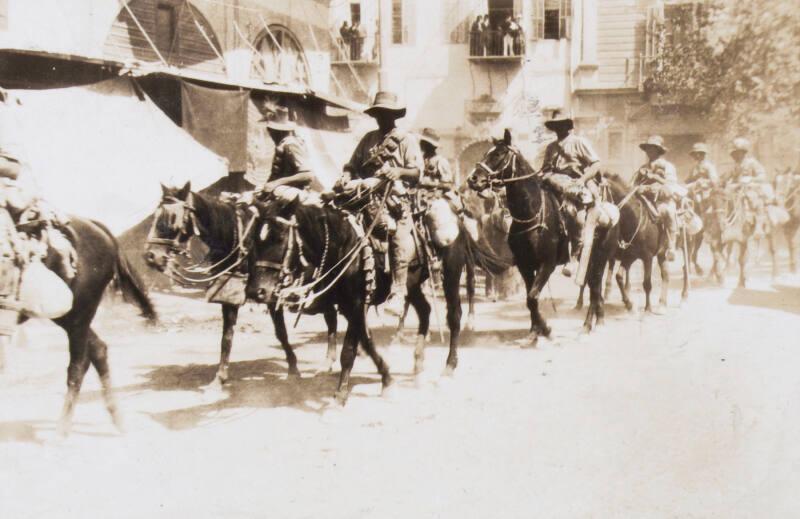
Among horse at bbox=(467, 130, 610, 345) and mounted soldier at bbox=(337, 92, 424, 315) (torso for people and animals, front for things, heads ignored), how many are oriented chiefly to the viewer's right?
0

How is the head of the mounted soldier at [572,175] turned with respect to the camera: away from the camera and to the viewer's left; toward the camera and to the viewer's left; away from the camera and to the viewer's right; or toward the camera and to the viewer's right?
toward the camera and to the viewer's left

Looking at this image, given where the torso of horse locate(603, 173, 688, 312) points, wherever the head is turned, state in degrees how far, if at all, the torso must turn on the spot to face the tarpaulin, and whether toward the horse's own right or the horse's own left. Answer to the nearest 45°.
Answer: approximately 45° to the horse's own right

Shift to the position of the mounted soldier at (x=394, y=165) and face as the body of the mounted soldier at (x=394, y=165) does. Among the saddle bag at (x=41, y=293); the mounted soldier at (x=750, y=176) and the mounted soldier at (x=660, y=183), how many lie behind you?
2

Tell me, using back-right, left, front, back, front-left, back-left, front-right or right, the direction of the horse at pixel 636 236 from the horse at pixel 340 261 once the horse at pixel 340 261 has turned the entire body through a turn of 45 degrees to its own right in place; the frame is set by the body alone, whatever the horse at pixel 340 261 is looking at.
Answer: back-right

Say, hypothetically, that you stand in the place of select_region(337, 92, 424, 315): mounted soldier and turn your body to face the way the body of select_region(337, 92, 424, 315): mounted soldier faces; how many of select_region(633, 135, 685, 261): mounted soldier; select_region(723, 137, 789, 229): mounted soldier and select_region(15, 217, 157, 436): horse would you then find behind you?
2

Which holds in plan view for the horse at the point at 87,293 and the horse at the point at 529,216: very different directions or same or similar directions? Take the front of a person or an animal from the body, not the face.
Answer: same or similar directions

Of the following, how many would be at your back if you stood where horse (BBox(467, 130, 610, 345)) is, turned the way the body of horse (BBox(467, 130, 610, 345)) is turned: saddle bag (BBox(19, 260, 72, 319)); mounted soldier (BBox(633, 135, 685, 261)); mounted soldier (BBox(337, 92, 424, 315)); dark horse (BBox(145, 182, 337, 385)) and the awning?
1

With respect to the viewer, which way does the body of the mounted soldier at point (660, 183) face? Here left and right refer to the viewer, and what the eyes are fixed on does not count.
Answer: facing the viewer and to the left of the viewer

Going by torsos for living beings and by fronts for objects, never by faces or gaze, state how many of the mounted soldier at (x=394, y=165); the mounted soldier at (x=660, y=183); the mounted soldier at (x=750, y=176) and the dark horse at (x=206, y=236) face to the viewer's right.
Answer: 0

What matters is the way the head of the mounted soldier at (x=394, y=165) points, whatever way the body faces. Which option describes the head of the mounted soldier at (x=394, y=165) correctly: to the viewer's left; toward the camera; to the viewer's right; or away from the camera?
toward the camera

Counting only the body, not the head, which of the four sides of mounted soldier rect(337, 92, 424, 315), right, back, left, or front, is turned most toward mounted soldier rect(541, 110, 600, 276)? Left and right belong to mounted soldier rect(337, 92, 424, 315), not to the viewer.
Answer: back

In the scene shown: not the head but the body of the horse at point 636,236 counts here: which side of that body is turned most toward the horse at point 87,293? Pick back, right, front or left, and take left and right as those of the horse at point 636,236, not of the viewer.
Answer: front

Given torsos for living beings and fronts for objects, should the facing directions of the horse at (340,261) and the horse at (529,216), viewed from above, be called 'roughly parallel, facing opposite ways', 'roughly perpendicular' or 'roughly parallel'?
roughly parallel

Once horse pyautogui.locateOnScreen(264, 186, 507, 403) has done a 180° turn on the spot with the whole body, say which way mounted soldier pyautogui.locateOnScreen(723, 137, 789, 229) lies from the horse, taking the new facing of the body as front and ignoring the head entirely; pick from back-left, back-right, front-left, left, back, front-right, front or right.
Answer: front

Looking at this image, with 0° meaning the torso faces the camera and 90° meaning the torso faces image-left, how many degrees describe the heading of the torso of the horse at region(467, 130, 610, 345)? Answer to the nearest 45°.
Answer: approximately 45°
